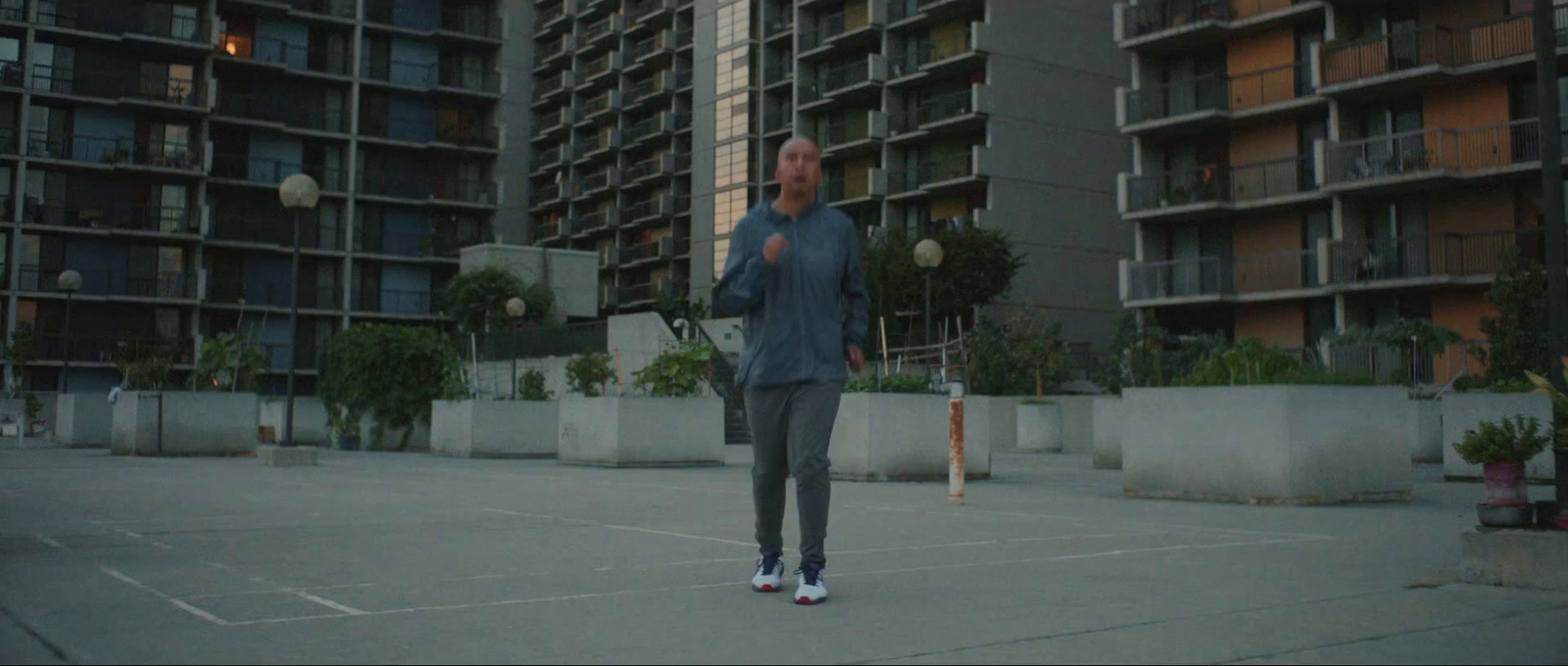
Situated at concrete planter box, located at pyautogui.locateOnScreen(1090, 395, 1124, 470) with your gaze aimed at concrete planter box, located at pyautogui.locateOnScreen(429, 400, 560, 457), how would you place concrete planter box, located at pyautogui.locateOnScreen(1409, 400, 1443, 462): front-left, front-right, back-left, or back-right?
back-right

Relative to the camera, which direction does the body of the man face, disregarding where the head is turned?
toward the camera

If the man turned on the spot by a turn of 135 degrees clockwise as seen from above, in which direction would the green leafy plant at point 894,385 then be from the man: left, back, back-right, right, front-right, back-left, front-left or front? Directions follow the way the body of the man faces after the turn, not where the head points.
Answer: front-right

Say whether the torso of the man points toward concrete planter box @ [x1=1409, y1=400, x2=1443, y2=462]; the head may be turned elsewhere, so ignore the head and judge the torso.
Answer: no

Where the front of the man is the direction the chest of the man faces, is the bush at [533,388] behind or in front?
behind

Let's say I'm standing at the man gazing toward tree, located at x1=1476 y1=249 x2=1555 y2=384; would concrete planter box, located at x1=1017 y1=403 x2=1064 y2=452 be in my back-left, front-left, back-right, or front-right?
front-left

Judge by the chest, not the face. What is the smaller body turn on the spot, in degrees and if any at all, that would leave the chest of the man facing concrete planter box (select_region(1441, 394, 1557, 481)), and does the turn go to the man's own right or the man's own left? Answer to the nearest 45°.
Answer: approximately 135° to the man's own left

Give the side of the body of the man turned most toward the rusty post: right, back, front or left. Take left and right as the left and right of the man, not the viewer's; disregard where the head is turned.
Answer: back

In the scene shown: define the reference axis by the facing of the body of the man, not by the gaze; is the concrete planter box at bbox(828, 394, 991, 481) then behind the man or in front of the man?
behind

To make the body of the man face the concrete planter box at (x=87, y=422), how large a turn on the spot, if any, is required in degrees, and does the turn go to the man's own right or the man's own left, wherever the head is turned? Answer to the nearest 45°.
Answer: approximately 135° to the man's own right

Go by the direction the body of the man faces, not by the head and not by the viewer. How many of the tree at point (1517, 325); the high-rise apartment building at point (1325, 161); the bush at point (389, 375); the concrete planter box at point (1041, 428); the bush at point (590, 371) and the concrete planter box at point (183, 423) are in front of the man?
0

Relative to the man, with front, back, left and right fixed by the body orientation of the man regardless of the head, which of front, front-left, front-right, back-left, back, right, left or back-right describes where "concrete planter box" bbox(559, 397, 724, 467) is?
back

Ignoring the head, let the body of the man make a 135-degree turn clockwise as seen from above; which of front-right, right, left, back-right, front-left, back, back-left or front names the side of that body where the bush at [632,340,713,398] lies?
front-right

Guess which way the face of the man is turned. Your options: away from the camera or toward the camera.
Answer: toward the camera

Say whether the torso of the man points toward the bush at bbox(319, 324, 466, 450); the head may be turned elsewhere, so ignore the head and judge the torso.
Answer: no
